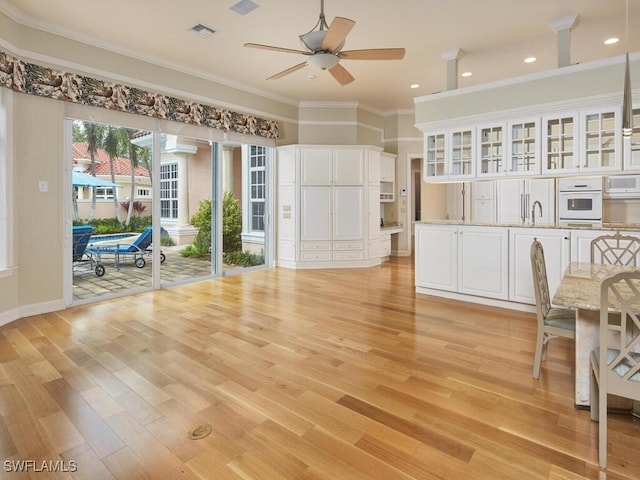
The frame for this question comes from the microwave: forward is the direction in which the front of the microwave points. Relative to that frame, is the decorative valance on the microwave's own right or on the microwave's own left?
on the microwave's own right

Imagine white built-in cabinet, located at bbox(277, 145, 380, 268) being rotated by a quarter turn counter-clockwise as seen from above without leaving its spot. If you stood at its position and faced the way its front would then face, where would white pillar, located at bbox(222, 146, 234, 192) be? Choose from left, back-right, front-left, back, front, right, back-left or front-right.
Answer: back

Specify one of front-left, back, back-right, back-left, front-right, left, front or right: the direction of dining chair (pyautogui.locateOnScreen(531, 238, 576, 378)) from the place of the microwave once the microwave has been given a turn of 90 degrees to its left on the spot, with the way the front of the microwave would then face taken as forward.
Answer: right

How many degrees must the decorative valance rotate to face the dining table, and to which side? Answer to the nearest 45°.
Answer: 0° — it already faces it

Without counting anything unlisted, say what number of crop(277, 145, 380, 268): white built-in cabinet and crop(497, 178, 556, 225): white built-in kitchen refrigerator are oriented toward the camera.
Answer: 2

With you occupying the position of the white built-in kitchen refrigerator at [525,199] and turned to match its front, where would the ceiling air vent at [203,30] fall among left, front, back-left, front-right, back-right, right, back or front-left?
front-right

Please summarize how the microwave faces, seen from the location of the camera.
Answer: facing the viewer

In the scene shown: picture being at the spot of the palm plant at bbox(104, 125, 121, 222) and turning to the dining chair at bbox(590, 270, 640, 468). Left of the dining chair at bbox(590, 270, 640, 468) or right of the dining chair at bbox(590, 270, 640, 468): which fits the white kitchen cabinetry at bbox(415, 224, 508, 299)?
left

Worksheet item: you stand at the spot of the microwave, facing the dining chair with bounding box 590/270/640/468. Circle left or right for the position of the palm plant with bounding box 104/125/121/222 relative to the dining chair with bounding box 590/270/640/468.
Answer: right

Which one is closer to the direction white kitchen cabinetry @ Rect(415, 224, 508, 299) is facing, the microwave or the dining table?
the dining table

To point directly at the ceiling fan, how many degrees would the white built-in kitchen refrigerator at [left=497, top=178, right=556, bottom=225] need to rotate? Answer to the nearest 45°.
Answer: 0° — it already faces it

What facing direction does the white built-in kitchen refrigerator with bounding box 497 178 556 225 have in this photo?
toward the camera
